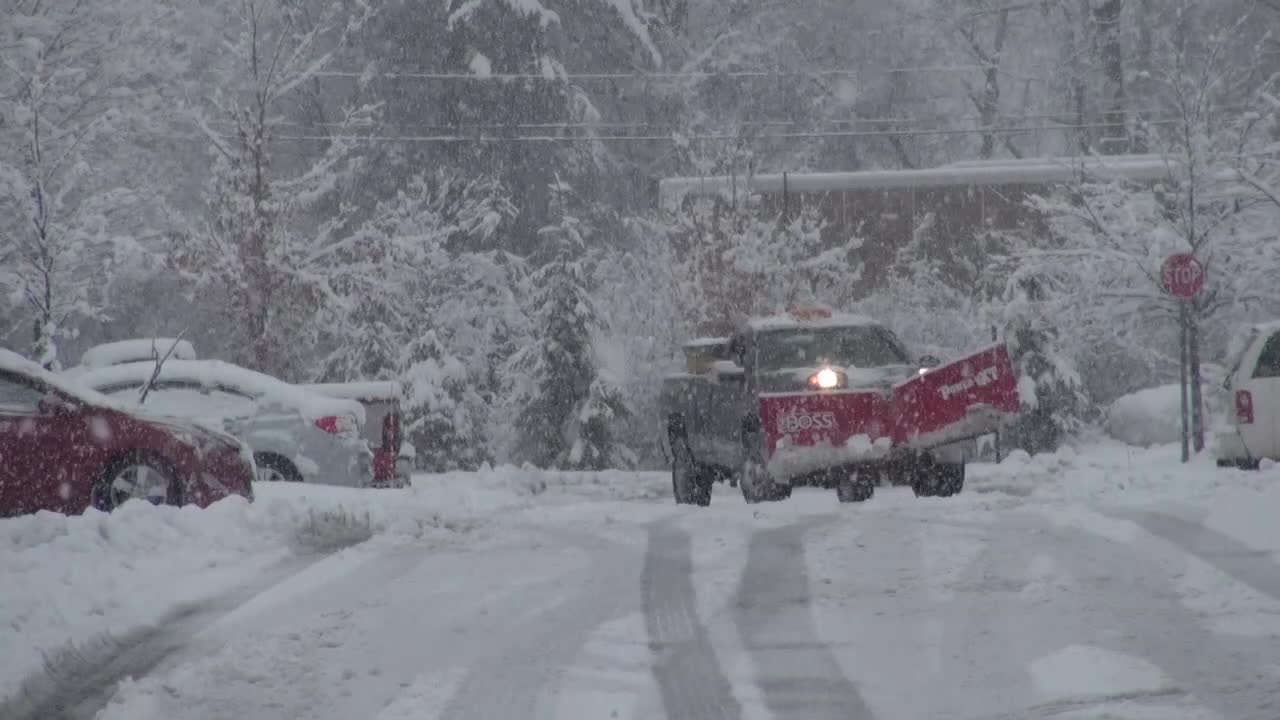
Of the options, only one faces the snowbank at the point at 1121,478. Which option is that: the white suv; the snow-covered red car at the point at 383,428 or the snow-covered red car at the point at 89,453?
the snow-covered red car at the point at 89,453

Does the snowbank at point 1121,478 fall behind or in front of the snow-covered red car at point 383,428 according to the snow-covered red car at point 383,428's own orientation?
behind

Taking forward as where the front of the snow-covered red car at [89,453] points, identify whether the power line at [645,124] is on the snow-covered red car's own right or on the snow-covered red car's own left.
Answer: on the snow-covered red car's own left

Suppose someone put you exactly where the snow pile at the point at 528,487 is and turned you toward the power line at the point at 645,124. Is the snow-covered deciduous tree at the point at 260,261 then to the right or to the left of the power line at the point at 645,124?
left

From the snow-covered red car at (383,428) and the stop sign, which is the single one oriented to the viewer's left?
the snow-covered red car

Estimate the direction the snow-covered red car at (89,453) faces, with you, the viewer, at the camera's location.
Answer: facing to the right of the viewer

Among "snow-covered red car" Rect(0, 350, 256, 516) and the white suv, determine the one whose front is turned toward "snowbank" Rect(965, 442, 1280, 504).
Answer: the snow-covered red car

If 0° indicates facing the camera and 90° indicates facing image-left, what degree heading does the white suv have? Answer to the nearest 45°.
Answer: approximately 270°

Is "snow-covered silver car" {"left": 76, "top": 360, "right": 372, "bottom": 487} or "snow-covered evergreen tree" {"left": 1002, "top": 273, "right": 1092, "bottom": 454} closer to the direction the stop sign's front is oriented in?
the snow-covered silver car

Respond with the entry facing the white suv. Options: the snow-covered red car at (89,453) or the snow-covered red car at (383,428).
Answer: the snow-covered red car at (89,453)
